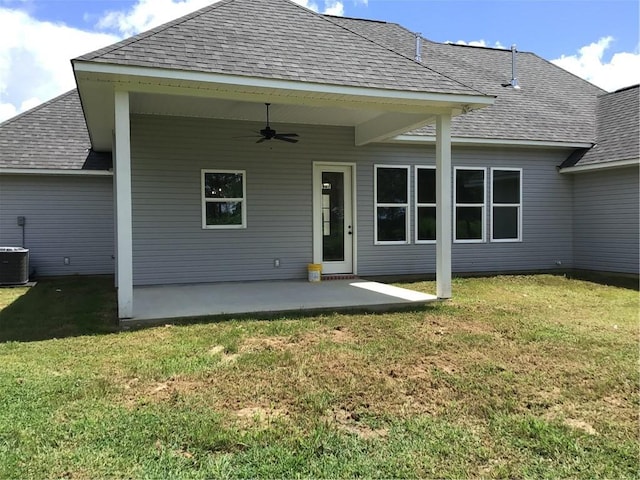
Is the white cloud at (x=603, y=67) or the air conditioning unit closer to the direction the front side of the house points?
the white cloud

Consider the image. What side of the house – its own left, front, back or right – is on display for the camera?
back
